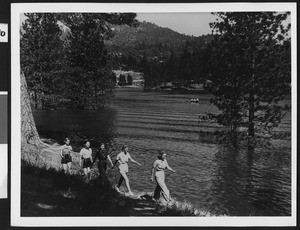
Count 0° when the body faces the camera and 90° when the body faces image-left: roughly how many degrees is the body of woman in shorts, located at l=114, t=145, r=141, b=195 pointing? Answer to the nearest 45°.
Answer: approximately 315°
